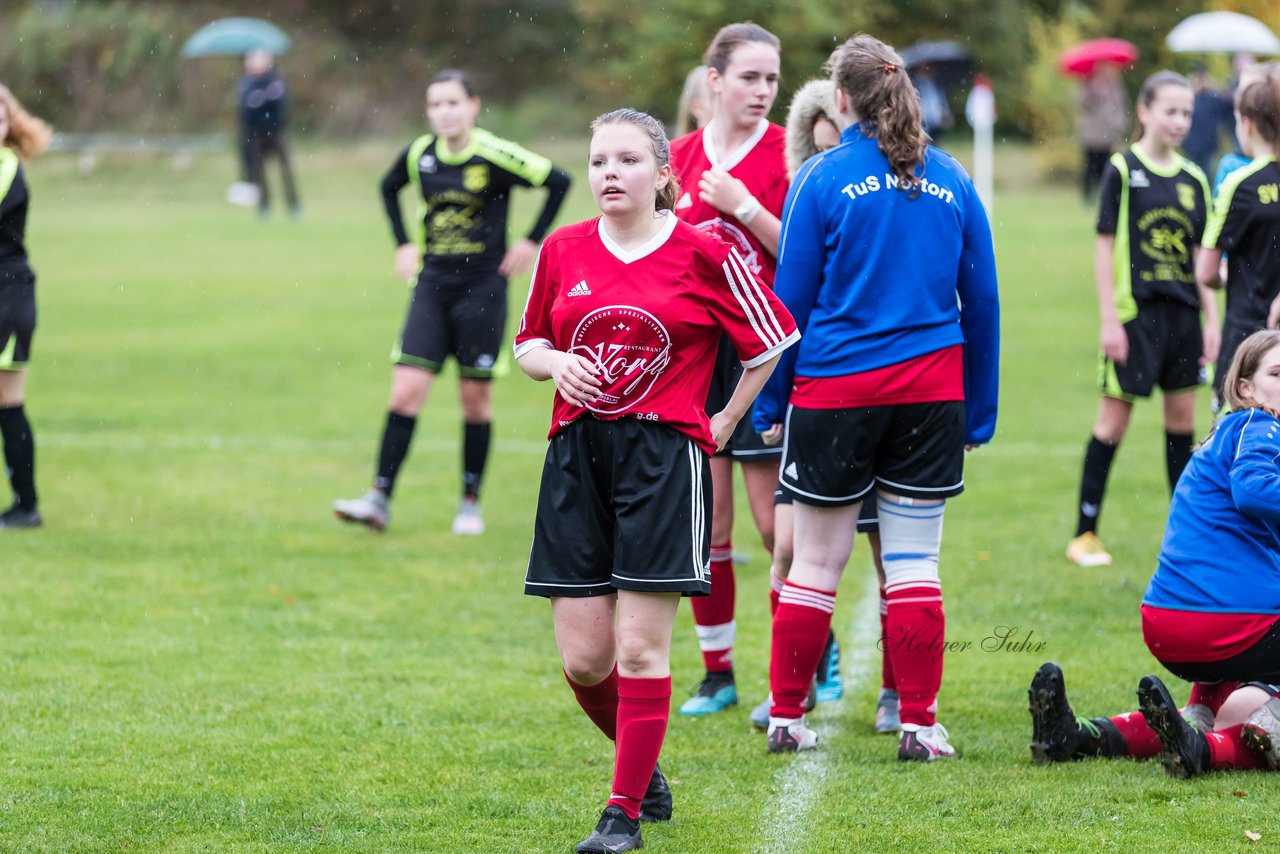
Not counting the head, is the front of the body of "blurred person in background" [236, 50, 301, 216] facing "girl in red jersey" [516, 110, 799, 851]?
yes

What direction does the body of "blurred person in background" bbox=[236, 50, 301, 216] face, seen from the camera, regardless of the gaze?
toward the camera

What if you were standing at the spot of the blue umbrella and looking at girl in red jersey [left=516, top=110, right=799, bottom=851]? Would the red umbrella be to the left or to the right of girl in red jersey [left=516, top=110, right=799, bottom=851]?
left

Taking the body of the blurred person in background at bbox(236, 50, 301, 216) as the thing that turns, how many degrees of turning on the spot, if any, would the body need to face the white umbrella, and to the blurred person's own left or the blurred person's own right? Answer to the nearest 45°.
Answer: approximately 45° to the blurred person's own left

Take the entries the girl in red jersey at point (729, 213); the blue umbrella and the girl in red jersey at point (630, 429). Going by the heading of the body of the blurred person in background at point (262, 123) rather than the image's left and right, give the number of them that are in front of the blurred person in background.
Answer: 2

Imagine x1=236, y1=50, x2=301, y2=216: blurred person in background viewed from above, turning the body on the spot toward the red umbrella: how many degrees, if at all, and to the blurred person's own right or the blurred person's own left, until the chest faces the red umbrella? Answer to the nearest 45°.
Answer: approximately 90° to the blurred person's own left

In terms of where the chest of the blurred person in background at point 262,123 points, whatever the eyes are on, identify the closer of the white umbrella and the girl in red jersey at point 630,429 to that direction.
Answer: the girl in red jersey

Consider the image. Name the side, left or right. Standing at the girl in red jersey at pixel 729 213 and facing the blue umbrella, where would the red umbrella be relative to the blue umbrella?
right

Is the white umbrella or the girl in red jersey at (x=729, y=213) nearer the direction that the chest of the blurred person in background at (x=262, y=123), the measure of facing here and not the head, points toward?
the girl in red jersey

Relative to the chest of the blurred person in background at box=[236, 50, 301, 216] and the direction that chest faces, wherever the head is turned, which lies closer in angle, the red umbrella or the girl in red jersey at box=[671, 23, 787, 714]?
the girl in red jersey

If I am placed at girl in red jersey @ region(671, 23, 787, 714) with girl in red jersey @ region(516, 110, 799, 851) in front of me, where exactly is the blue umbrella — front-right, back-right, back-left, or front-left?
back-right

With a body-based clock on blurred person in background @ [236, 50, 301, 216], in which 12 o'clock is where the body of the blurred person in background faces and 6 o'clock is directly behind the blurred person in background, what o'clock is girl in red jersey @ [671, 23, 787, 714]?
The girl in red jersey is roughly at 12 o'clock from the blurred person in background.

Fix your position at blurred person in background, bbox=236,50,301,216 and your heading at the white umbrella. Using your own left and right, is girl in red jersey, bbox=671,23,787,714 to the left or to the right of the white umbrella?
right
